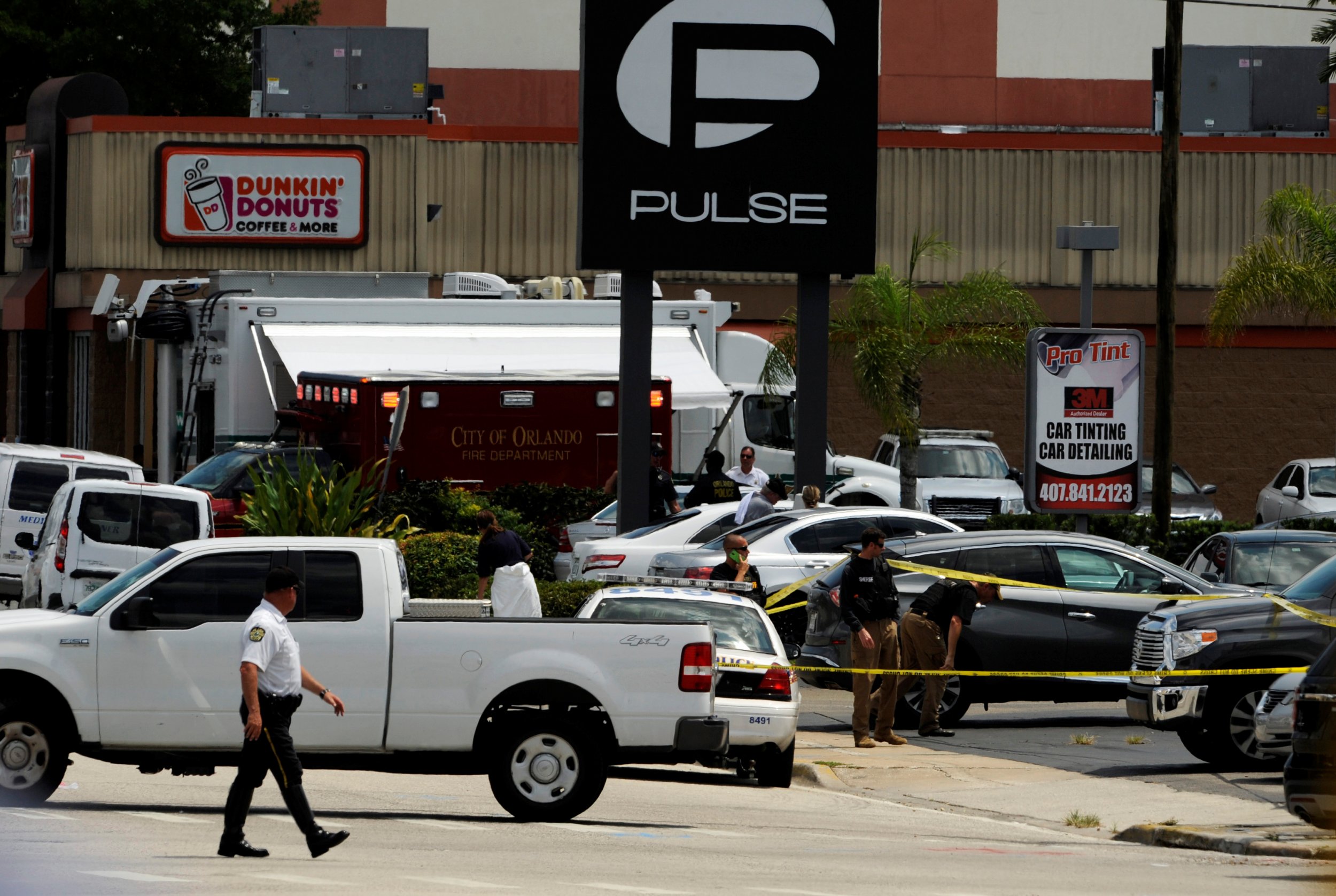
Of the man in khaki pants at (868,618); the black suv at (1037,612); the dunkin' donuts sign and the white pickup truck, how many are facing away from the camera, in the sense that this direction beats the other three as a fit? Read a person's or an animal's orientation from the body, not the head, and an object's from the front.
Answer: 0

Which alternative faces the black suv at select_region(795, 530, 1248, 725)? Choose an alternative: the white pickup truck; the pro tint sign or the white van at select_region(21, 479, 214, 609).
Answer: the pro tint sign

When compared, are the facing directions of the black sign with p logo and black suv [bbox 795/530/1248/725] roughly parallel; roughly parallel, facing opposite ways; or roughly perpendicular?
roughly perpendicular

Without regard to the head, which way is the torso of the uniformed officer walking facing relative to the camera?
to the viewer's right

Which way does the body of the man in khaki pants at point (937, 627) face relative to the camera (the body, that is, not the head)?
to the viewer's right

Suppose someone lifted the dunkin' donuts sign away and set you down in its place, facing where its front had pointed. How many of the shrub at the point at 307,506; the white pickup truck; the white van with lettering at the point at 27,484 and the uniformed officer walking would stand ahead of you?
4

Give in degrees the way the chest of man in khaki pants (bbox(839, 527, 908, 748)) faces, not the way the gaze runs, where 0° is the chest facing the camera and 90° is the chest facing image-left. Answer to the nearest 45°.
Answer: approximately 315°

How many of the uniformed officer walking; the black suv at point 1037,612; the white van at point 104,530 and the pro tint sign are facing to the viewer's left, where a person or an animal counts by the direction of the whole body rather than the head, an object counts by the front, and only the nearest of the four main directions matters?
0

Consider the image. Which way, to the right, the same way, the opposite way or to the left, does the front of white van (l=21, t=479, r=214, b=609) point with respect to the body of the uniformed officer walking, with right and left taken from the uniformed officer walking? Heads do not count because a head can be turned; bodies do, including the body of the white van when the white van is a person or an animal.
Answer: to the left

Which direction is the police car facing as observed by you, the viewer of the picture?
facing away from the viewer

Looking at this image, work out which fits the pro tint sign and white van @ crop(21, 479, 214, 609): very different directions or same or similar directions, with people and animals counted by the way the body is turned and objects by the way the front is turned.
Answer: very different directions

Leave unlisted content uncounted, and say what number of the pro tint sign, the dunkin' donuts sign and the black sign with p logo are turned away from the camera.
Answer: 0

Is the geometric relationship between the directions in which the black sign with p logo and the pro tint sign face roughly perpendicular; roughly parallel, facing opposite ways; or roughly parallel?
roughly parallel

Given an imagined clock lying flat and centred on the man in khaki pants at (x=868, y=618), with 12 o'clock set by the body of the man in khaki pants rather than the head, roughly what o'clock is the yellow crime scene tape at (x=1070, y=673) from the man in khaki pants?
The yellow crime scene tape is roughly at 10 o'clock from the man in khaki pants.

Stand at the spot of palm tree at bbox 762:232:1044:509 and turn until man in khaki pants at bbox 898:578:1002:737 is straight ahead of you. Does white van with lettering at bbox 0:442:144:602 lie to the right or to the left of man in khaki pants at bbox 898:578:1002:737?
right

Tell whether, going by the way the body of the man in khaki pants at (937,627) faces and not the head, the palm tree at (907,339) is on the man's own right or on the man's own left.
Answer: on the man's own left

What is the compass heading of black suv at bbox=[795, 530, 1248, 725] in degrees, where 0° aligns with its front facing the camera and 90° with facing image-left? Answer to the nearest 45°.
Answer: approximately 270°

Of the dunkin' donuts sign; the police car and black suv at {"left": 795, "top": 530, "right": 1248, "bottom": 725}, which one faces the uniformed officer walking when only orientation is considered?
the dunkin' donuts sign
